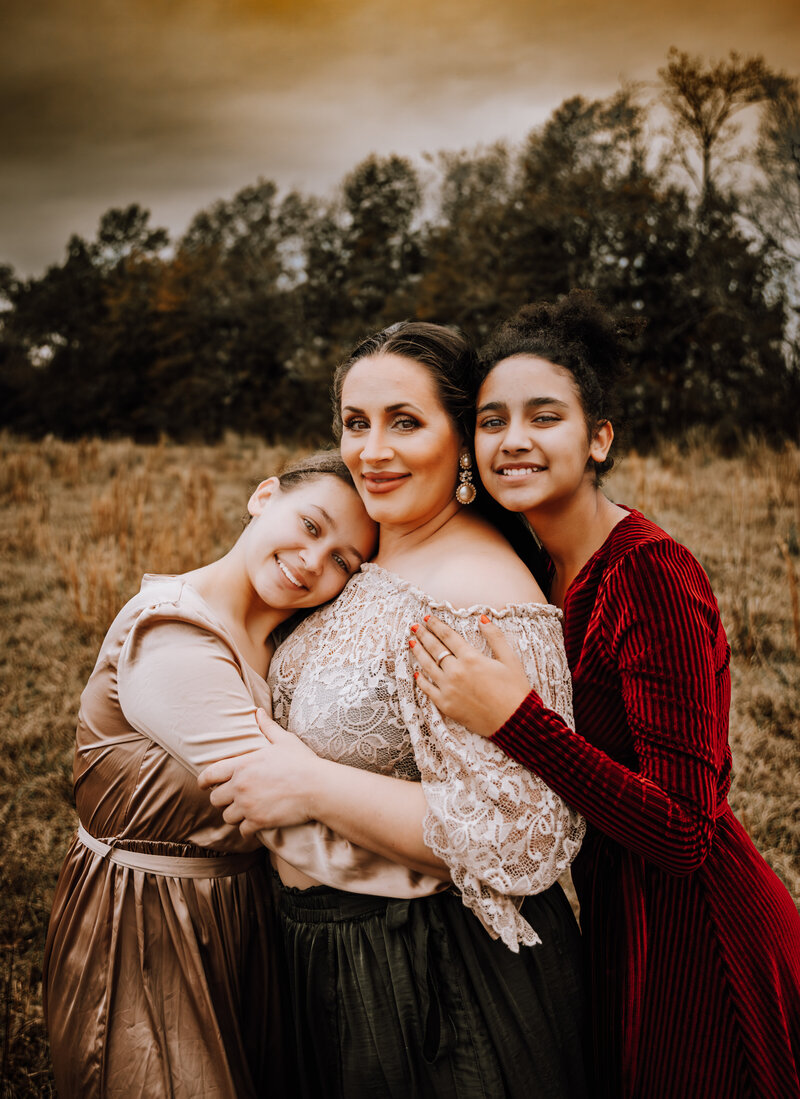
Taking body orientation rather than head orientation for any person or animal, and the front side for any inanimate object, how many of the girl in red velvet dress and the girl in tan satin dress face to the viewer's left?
1

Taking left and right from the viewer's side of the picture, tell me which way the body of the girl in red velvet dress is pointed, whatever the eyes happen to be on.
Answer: facing to the left of the viewer

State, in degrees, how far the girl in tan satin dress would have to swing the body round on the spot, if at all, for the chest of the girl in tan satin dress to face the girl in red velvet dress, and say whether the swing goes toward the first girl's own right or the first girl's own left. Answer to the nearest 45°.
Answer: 0° — they already face them

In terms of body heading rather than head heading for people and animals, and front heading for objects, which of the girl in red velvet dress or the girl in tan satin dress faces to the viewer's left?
the girl in red velvet dress

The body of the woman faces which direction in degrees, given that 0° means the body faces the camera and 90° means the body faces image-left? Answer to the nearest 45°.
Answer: approximately 45°

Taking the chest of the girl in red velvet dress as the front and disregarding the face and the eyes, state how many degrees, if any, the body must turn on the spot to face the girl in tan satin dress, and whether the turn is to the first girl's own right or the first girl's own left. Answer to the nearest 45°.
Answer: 0° — they already face them
